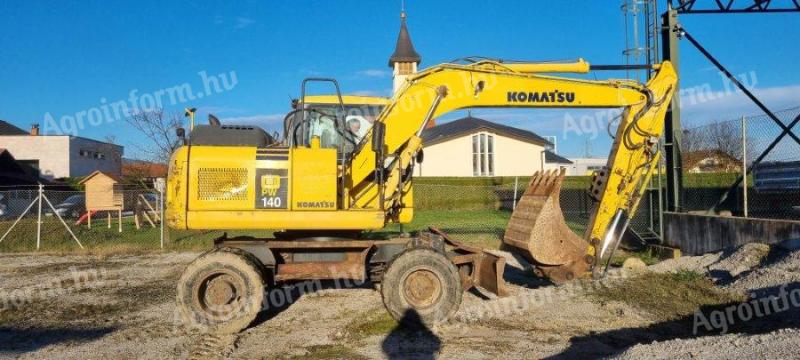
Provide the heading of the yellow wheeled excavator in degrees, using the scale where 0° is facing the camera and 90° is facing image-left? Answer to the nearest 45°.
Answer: approximately 270°

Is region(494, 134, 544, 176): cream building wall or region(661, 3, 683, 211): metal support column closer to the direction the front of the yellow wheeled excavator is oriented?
the metal support column

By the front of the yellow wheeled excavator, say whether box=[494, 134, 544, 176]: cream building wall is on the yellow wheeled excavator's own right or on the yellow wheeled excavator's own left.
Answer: on the yellow wheeled excavator's own left

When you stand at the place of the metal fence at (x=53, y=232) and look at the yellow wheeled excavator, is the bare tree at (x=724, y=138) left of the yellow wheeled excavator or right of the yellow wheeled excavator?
left

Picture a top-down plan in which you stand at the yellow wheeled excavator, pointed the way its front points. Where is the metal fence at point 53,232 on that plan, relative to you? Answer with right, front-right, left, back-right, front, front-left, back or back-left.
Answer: back-left

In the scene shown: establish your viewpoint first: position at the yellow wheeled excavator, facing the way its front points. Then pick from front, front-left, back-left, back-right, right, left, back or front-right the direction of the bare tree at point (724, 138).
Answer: front-left

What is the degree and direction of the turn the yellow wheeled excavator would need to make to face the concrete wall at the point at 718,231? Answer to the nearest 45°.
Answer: approximately 45° to its left

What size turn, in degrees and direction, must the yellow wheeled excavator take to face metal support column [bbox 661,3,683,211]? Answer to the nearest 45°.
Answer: approximately 45° to its left

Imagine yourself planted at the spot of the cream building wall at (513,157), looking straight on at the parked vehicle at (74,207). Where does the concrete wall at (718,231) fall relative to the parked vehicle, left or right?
left

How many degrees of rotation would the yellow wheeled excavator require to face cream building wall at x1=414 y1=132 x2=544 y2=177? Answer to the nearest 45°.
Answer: approximately 90° to its left

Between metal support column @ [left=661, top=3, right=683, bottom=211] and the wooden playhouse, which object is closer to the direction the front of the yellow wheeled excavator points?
the metal support column
